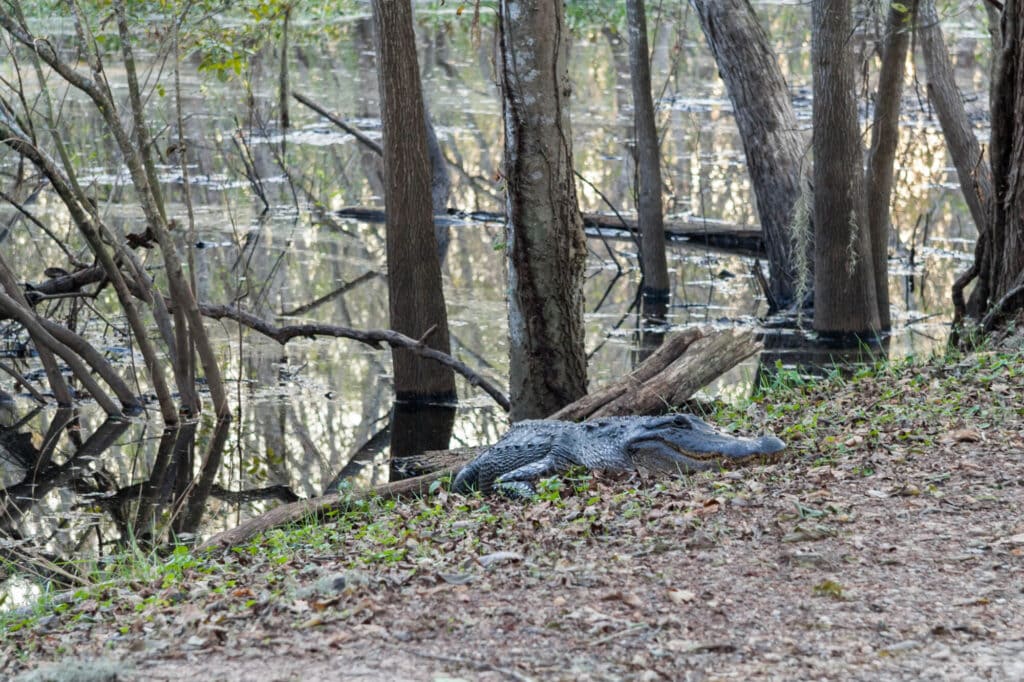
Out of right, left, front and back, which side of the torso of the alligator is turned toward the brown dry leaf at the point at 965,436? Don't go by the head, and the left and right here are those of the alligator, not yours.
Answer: front

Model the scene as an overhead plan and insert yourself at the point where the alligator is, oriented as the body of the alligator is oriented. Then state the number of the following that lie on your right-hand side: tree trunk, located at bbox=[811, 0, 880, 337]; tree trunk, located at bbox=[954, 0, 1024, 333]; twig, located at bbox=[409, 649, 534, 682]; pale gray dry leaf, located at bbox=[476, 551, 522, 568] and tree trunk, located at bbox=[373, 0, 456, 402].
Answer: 2

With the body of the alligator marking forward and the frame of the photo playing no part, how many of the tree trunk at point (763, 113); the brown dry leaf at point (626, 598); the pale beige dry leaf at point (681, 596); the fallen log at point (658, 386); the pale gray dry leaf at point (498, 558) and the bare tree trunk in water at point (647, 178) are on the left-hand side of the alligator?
3

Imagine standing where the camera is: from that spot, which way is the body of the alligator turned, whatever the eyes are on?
to the viewer's right

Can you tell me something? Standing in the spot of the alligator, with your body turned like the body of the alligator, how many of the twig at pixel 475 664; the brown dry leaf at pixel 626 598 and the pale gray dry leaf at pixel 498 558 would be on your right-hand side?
3

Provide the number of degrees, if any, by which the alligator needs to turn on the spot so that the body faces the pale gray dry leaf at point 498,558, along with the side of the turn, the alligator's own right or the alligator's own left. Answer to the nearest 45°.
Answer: approximately 90° to the alligator's own right

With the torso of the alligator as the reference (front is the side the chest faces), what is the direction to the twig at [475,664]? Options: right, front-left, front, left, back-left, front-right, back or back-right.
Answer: right

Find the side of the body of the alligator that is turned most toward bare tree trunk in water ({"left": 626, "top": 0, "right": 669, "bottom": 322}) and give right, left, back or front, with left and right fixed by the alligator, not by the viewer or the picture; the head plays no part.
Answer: left

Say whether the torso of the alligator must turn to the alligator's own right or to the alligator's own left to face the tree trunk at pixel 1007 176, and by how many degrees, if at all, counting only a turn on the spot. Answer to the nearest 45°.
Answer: approximately 45° to the alligator's own left

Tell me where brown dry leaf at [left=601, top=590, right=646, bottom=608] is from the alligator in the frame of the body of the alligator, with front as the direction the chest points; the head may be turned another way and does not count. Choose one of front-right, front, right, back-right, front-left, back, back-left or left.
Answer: right

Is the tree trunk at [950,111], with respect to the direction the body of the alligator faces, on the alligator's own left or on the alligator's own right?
on the alligator's own left

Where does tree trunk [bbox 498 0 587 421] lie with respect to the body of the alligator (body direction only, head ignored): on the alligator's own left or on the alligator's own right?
on the alligator's own left
